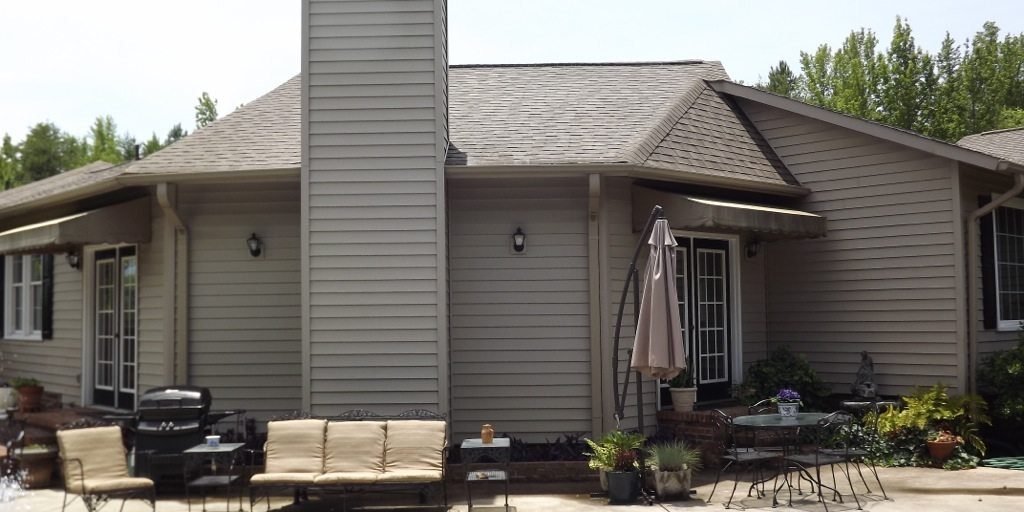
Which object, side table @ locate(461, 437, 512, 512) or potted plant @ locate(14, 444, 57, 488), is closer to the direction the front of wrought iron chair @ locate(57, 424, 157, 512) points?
the side table

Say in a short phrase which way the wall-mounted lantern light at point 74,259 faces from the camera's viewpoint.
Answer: facing the viewer and to the left of the viewer

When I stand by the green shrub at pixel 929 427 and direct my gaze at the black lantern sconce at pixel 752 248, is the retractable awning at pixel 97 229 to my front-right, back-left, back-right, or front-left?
front-left

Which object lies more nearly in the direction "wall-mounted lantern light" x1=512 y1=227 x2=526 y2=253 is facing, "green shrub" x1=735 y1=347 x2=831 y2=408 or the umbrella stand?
the umbrella stand

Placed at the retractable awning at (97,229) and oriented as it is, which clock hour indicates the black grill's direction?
The black grill is roughly at 10 o'clock from the retractable awning.

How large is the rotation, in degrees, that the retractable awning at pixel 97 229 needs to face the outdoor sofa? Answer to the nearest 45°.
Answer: approximately 90° to its left

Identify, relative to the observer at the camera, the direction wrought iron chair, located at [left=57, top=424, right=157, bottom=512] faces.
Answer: facing the viewer and to the right of the viewer

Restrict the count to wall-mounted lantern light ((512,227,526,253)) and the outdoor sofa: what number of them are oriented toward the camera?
2

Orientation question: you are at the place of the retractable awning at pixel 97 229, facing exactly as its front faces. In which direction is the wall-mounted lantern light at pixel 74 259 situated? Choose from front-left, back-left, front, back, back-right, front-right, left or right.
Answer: back-right

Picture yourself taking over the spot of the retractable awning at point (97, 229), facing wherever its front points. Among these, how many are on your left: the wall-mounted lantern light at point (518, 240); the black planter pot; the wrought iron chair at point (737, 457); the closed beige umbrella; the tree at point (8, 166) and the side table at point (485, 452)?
5

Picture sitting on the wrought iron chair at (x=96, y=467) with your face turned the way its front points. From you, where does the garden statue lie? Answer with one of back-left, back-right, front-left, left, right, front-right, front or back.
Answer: front-left

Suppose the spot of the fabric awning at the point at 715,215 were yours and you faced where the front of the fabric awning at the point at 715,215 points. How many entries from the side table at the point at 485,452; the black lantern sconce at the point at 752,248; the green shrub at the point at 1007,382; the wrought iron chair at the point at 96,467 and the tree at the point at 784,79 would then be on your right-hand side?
2

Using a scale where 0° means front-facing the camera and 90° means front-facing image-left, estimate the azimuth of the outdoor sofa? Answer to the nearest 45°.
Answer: approximately 0°

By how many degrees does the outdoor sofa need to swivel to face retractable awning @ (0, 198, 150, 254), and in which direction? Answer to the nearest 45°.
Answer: approximately 135° to its right

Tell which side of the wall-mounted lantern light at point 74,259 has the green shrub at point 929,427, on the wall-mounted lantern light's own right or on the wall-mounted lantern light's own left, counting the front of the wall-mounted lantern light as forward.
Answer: on the wall-mounted lantern light's own left

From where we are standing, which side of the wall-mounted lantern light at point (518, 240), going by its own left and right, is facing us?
front

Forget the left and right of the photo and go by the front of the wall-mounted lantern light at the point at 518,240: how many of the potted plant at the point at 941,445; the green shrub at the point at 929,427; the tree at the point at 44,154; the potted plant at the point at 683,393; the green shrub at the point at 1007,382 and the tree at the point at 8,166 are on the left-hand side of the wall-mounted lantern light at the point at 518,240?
4

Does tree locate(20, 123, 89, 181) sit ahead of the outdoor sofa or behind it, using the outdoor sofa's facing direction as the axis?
behind

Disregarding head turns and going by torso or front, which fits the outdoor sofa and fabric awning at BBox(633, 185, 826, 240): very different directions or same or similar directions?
same or similar directions
